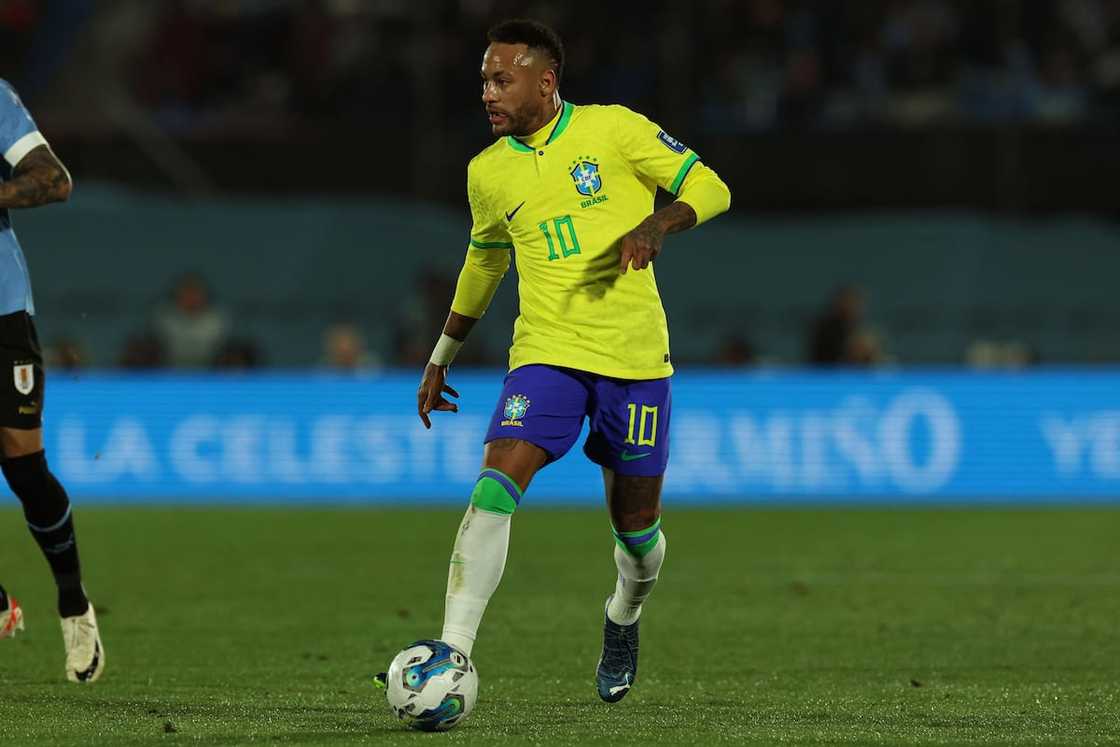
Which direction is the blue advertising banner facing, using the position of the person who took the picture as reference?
facing the viewer

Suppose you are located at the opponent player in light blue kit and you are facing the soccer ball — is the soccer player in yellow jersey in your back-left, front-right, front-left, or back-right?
front-left

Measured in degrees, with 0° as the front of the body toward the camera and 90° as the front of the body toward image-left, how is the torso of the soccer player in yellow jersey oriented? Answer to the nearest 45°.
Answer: approximately 45°

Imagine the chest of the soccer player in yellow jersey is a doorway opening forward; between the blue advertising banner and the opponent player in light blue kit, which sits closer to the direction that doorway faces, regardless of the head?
the opponent player in light blue kit

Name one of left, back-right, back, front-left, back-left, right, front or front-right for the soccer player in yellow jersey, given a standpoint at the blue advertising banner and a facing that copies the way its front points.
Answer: front

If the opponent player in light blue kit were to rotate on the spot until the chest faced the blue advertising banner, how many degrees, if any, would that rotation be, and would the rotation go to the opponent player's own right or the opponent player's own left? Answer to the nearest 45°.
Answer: approximately 135° to the opponent player's own left

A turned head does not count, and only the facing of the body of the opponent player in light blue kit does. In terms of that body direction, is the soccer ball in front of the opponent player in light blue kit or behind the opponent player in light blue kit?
in front

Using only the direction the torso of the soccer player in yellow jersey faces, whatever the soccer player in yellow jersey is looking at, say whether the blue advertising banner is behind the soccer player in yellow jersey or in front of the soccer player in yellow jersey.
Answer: behind

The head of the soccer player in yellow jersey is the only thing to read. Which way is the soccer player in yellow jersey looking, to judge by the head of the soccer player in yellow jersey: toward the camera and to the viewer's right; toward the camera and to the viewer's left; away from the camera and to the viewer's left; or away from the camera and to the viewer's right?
toward the camera and to the viewer's left

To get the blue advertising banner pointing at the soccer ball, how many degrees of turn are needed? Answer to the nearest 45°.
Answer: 0° — it already faces it
